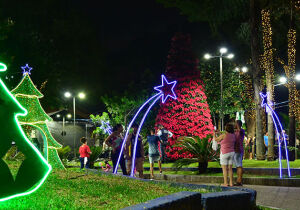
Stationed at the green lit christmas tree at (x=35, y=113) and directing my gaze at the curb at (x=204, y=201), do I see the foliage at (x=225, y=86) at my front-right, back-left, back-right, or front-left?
back-left

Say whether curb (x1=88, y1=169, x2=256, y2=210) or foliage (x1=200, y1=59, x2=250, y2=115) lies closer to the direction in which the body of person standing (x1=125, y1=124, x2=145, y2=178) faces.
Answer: the curb

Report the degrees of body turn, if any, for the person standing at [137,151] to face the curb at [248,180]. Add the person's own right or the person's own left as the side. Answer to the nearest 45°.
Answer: approximately 90° to the person's own left

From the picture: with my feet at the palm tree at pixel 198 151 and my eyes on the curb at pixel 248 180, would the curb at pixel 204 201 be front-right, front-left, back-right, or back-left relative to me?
front-right

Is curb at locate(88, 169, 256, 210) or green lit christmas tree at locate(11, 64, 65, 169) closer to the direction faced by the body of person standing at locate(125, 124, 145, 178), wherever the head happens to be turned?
the curb
